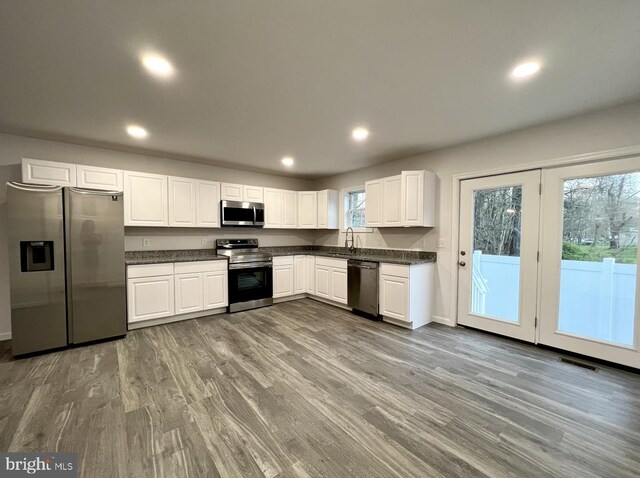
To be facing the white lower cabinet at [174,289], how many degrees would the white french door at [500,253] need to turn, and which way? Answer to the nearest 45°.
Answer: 0° — it already faces it

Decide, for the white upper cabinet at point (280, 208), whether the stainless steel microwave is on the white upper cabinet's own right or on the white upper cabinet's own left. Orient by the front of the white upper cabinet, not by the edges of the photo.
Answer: on the white upper cabinet's own right

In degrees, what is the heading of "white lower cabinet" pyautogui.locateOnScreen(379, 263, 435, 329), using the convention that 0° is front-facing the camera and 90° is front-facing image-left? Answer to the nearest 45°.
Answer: approximately 45°

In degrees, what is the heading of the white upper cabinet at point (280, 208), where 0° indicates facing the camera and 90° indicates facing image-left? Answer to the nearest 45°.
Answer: approximately 315°

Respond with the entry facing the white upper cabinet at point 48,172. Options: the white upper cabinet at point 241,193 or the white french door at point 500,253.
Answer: the white french door

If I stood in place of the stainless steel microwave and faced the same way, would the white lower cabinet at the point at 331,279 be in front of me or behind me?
in front

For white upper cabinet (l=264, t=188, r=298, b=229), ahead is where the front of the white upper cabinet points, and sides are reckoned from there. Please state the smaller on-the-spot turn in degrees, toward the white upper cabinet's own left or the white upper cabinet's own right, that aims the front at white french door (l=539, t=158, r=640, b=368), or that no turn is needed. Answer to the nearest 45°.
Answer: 0° — it already faces it

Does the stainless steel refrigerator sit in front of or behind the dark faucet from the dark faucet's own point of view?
in front

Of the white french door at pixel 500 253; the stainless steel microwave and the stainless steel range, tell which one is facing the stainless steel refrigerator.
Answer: the white french door

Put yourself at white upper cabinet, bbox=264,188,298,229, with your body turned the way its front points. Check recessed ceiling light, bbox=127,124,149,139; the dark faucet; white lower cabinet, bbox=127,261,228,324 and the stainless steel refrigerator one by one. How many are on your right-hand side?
3

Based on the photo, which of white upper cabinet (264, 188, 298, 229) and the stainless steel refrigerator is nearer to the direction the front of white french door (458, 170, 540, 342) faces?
the stainless steel refrigerator

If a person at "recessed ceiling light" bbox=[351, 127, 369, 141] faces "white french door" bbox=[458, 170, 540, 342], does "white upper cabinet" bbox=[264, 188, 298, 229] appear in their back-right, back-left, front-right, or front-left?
back-left

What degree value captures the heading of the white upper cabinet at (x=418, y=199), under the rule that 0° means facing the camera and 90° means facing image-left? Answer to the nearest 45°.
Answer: approximately 45°

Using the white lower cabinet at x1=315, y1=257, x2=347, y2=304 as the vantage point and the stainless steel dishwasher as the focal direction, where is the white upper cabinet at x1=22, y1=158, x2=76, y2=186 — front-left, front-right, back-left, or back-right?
back-right
